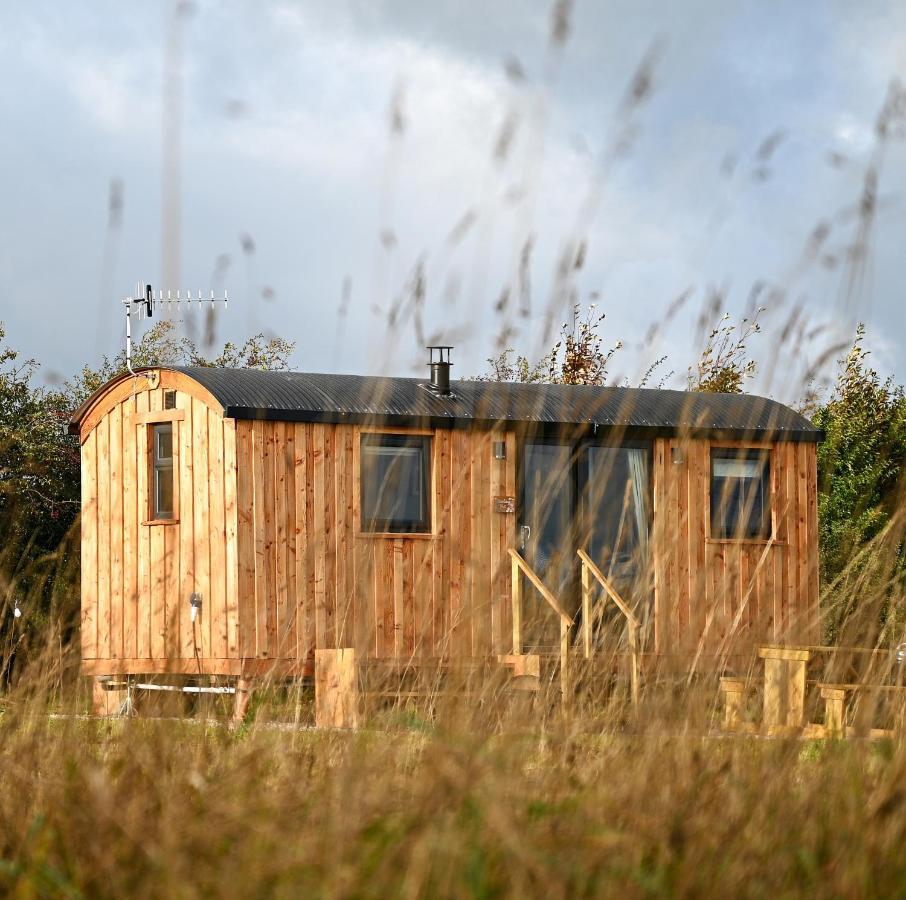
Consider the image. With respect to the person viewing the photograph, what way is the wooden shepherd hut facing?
facing the viewer and to the right of the viewer
